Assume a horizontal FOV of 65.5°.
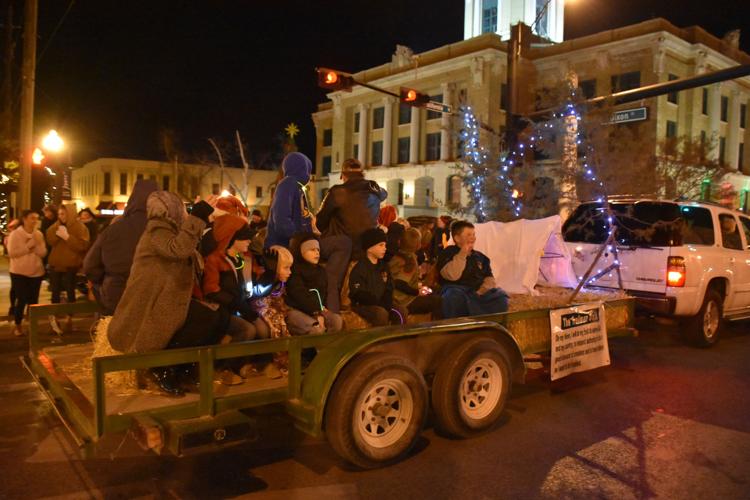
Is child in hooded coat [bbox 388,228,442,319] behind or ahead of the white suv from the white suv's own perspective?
behind

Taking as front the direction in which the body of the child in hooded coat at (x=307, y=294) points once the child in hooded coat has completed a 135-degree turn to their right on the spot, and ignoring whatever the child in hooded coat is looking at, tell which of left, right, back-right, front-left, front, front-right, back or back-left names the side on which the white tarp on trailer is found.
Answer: back-right

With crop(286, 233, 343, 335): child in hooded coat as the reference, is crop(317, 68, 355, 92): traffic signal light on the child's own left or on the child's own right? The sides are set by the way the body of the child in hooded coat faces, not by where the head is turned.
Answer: on the child's own left

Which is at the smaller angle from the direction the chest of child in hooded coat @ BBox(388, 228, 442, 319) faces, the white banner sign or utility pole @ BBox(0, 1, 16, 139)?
the white banner sign

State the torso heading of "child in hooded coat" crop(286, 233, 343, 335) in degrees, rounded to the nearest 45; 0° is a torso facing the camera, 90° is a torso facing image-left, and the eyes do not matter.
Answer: approximately 315°

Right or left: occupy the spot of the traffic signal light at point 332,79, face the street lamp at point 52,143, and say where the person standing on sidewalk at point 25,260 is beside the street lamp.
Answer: left

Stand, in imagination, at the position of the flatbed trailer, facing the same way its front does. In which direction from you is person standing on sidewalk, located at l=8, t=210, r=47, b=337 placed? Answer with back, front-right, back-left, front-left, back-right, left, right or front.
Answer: left

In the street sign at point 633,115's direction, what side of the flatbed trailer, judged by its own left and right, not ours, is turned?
front

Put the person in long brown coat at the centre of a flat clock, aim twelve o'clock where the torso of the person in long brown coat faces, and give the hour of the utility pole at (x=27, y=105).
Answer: The utility pole is roughly at 10 o'clock from the person in long brown coat.

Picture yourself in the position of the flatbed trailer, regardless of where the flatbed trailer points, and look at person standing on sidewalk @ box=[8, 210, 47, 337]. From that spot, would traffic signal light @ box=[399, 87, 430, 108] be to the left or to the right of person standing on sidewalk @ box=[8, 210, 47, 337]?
right

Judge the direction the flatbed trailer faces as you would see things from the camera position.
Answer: facing away from the viewer and to the right of the viewer
